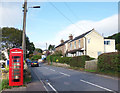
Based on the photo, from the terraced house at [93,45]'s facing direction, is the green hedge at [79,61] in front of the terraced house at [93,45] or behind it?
in front

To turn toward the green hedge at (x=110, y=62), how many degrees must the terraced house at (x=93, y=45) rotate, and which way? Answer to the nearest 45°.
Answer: approximately 45° to its left

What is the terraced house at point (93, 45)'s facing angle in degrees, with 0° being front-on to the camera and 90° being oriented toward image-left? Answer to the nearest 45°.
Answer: approximately 45°

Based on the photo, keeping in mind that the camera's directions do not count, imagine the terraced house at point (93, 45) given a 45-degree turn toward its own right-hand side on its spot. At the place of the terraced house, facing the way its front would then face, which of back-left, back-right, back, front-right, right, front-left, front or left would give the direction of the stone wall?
left

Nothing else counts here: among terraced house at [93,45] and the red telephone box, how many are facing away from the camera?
0

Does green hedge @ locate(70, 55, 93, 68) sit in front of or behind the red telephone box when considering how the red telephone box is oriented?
behind

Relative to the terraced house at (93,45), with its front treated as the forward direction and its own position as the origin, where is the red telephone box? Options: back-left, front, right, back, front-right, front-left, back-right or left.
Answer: front-left

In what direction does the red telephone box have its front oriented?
toward the camera
